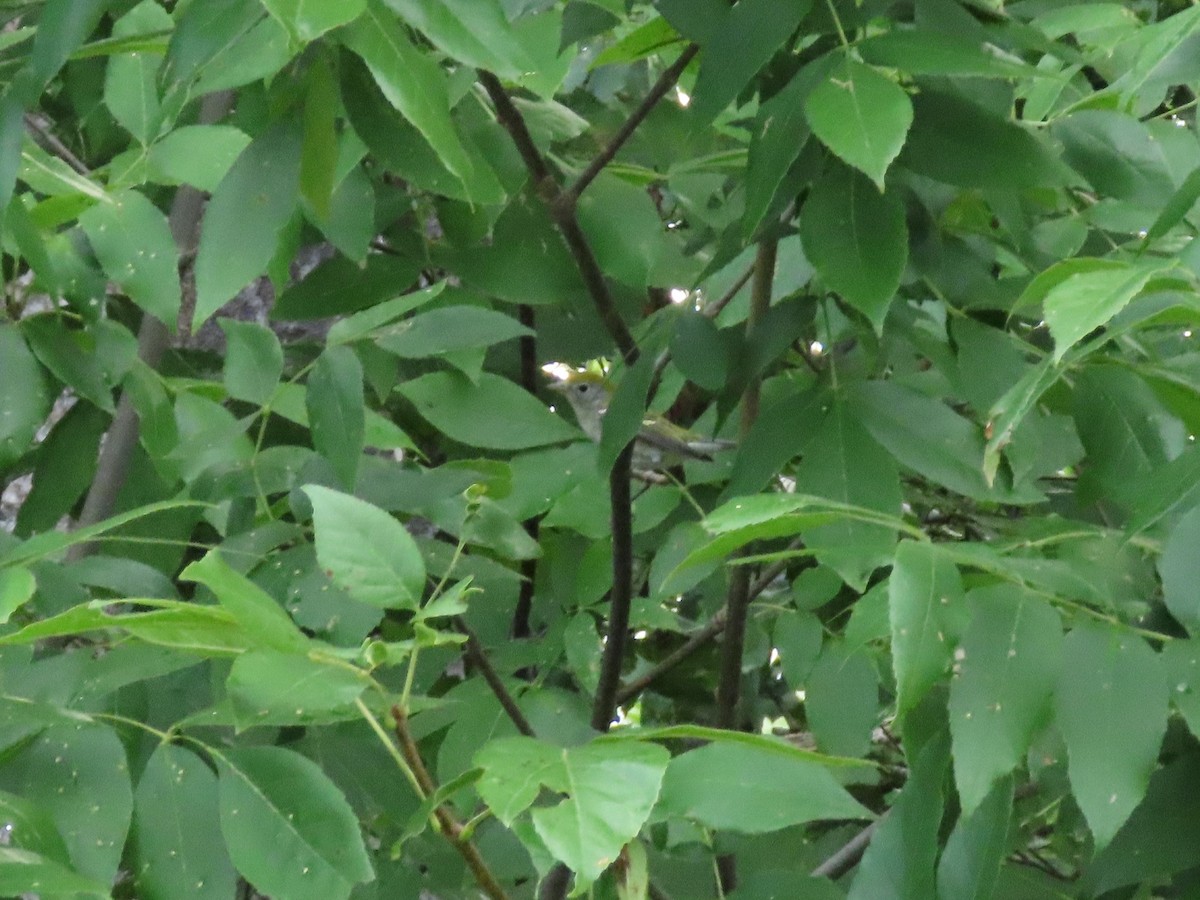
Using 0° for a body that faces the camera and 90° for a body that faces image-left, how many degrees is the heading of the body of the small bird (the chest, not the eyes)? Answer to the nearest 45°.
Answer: approximately 90°
